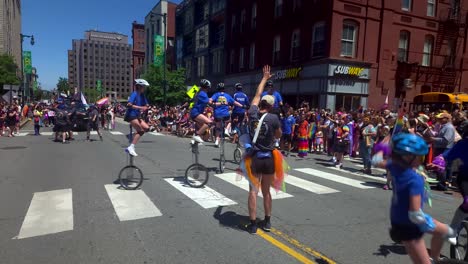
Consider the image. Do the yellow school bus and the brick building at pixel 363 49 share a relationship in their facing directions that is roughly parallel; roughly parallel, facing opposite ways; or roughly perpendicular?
roughly perpendicular

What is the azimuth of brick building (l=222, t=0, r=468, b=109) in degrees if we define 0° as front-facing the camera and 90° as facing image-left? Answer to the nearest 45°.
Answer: approximately 45°

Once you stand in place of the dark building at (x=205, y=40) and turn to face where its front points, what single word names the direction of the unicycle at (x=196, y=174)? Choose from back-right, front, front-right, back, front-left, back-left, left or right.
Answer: front-left

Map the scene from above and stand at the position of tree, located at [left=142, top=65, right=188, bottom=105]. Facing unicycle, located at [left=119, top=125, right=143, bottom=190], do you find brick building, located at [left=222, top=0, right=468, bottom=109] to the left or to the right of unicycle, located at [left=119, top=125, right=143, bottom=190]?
left
